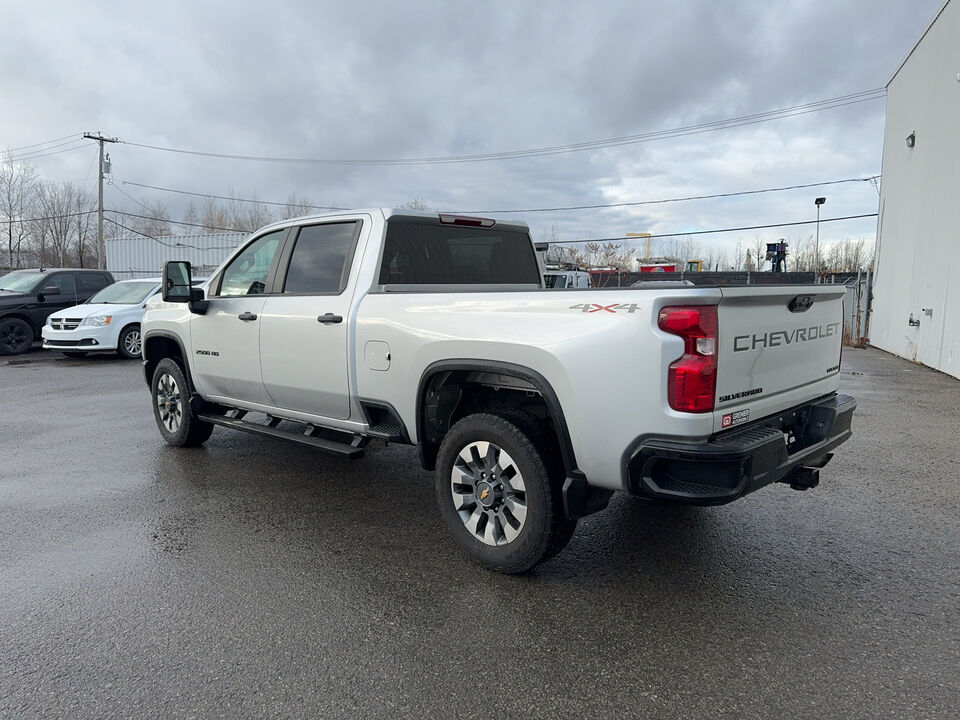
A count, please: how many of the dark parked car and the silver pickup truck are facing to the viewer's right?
0

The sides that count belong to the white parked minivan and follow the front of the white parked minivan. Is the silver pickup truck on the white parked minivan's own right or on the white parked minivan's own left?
on the white parked minivan's own left

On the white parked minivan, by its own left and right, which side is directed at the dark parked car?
right

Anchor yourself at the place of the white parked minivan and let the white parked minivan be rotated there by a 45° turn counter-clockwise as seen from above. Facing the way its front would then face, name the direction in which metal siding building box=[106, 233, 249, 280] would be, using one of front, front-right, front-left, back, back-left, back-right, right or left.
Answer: back

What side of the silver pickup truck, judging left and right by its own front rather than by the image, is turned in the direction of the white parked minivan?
front

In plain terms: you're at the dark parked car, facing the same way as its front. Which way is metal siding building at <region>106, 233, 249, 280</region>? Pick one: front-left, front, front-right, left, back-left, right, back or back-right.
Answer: back-right

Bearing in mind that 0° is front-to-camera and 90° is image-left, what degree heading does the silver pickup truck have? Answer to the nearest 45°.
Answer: approximately 135°

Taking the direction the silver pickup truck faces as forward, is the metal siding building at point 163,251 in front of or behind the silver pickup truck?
in front

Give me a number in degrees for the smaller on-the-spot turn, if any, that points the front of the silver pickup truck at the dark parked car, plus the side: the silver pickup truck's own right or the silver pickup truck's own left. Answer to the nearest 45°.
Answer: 0° — it already faces it

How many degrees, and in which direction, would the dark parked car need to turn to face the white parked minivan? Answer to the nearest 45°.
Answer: approximately 90° to its left
